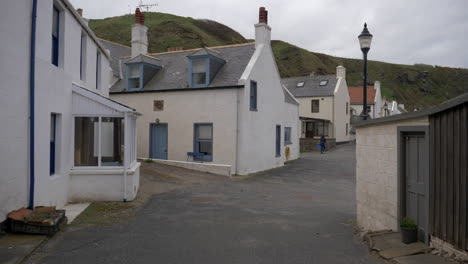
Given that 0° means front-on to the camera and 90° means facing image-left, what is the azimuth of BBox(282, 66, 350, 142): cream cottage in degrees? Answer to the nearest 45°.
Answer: approximately 45°

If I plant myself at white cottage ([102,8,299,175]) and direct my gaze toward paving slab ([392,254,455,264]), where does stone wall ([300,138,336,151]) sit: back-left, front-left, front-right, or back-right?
back-left

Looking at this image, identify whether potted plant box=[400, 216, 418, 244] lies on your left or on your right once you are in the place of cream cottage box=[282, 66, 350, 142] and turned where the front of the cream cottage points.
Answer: on your left

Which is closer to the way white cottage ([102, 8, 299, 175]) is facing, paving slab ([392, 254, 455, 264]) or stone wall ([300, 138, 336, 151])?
the paving slab

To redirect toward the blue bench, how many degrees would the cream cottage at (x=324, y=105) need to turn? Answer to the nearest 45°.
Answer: approximately 45° to its left

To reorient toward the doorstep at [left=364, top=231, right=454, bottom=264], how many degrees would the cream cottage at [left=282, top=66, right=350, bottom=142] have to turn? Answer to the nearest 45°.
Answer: approximately 45° to its left

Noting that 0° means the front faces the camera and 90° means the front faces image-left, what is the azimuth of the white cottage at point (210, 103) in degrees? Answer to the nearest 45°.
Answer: approximately 45°

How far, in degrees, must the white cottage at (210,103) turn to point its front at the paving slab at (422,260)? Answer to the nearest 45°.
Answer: approximately 45° to its left
